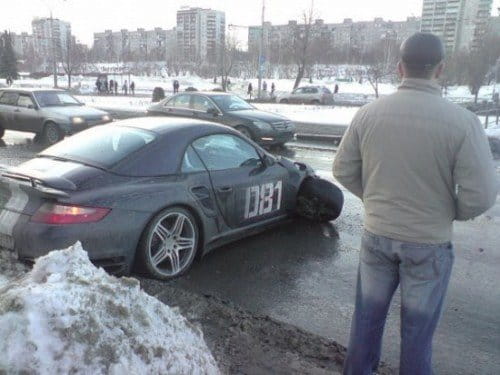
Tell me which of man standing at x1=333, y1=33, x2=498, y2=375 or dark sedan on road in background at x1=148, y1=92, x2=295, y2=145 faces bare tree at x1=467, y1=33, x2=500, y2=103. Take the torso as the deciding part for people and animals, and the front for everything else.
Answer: the man standing

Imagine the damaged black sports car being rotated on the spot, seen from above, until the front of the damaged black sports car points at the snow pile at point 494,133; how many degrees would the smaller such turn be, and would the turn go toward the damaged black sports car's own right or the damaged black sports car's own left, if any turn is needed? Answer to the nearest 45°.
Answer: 0° — it already faces it

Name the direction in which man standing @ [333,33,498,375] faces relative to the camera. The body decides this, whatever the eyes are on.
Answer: away from the camera

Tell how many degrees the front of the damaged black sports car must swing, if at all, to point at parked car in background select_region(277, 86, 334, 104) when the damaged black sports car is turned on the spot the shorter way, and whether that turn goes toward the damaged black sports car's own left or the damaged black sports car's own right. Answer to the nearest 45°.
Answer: approximately 45° to the damaged black sports car's own left

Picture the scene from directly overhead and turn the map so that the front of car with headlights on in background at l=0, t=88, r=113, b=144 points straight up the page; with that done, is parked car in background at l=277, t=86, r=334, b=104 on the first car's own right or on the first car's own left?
on the first car's own left

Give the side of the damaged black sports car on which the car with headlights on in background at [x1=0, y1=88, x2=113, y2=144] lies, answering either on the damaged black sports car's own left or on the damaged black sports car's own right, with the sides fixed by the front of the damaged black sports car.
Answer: on the damaged black sports car's own left

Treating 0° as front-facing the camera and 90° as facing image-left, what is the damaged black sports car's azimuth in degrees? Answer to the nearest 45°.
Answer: approximately 225°

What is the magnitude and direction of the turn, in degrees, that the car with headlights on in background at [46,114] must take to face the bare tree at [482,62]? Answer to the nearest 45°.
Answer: approximately 90° to its left

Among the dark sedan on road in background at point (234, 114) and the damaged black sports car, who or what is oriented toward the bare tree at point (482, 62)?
the damaged black sports car

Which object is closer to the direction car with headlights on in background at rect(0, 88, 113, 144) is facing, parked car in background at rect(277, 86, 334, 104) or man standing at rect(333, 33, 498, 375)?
the man standing

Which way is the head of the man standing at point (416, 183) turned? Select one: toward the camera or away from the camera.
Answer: away from the camera

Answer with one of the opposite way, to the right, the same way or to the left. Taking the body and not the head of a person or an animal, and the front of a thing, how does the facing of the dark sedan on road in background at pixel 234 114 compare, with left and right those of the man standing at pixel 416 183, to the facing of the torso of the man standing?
to the right
